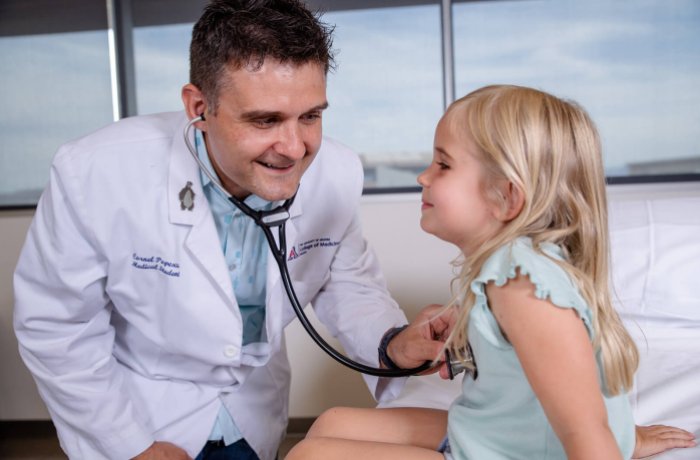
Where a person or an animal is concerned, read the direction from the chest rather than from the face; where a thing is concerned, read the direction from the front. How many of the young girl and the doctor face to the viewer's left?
1

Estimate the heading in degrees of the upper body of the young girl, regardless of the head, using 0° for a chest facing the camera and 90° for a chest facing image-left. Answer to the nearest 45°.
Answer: approximately 90°

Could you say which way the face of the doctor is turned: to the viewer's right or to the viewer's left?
to the viewer's right
